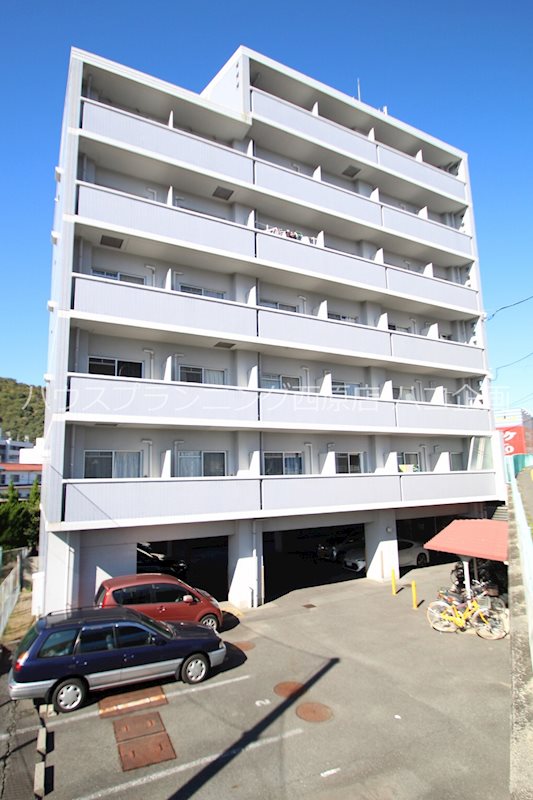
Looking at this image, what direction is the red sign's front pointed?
toward the camera

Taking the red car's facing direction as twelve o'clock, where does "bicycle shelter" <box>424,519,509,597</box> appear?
The bicycle shelter is roughly at 12 o'clock from the red car.

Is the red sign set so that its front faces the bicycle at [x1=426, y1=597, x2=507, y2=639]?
yes

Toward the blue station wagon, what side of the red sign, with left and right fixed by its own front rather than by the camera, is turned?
front

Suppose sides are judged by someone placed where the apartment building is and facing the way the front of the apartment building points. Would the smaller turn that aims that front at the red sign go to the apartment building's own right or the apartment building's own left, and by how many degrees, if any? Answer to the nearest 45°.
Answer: approximately 90° to the apartment building's own left

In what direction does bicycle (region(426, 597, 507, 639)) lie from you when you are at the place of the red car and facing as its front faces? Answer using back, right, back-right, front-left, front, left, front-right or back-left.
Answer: front

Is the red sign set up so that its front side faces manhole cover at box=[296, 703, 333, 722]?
yes

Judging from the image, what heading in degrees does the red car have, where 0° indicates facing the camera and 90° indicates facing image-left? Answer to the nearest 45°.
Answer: approximately 270°

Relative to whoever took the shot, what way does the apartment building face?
facing the viewer and to the right of the viewer

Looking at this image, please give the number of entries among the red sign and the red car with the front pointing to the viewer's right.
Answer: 1
